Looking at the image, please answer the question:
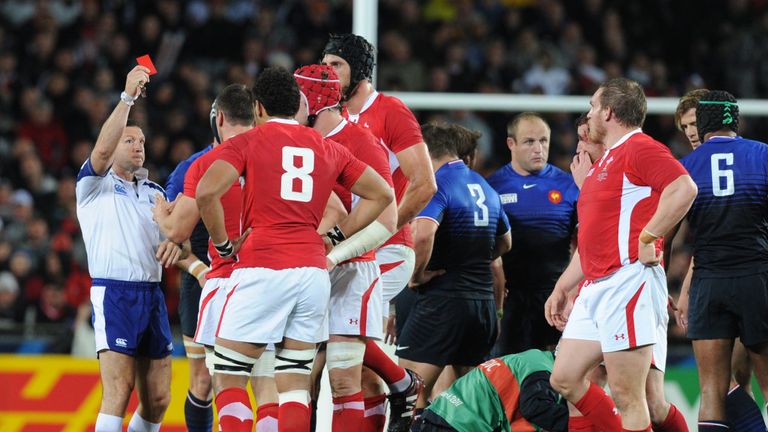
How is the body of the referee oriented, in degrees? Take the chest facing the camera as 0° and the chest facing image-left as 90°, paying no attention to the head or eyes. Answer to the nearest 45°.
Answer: approximately 315°
